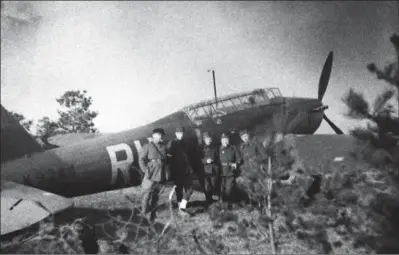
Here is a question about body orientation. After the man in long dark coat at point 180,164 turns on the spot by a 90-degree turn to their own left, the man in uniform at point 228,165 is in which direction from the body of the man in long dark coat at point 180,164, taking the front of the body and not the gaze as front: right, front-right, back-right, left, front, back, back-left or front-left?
front

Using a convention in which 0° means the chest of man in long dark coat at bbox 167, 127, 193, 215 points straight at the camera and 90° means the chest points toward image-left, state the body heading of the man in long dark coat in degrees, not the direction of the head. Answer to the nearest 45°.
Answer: approximately 0°

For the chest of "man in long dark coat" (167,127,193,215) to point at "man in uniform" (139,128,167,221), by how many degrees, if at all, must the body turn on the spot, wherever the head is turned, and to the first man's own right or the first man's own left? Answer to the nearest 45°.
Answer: approximately 45° to the first man's own right

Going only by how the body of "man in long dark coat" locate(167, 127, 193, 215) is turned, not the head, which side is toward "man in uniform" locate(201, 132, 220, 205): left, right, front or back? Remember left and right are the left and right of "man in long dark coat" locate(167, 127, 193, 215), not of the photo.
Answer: left

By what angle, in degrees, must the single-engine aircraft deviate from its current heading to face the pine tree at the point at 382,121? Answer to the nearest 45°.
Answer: approximately 90° to its right

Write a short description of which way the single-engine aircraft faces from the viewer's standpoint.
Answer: facing away from the viewer and to the right of the viewer
